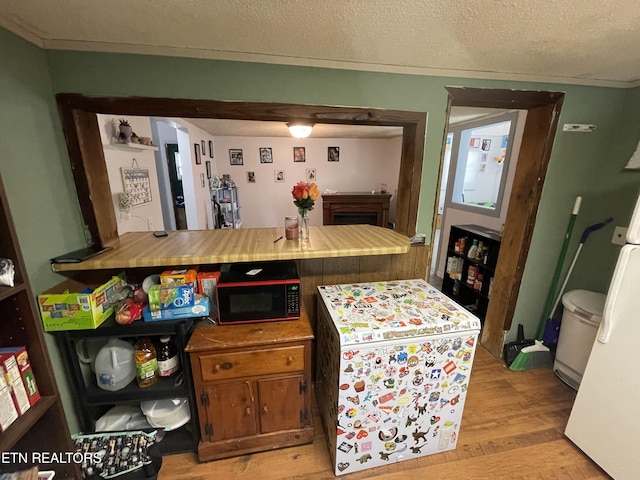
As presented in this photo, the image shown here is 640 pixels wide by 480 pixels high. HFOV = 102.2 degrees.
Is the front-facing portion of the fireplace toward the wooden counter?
yes

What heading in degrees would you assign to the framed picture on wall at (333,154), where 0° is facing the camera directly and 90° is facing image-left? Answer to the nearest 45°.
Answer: approximately 0°

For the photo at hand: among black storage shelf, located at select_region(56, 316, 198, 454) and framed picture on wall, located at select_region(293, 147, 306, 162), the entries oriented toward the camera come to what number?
2

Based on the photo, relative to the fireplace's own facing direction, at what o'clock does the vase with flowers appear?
The vase with flowers is roughly at 12 o'clock from the fireplace.

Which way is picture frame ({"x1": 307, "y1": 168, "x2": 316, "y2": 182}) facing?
toward the camera

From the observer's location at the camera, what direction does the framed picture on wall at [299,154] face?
facing the viewer

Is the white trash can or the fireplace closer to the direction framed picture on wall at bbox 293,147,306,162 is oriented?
the white trash can

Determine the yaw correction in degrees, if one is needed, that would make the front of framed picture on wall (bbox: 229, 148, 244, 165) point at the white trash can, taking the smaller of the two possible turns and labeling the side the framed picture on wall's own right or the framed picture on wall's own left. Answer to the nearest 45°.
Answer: approximately 45° to the framed picture on wall's own left

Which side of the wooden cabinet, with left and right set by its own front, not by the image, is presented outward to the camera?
front

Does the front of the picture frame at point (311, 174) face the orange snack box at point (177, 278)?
yes

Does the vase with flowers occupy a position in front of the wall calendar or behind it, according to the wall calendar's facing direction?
in front
